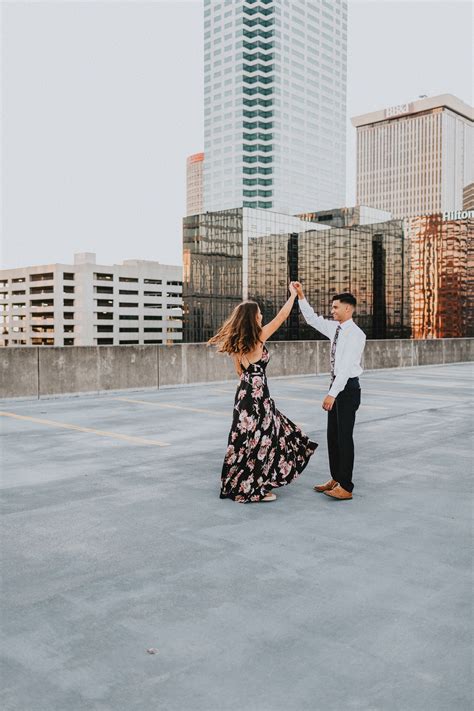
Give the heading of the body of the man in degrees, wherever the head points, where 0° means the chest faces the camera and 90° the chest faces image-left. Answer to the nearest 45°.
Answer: approximately 90°

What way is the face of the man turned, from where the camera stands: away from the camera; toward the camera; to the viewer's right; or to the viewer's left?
to the viewer's left

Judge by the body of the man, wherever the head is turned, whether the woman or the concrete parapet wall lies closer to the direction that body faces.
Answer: the woman

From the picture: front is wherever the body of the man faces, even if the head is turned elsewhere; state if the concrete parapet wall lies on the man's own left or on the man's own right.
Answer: on the man's own right

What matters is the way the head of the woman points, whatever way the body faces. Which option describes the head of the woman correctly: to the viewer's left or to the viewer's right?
to the viewer's right

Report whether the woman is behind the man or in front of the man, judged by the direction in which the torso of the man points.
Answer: in front
